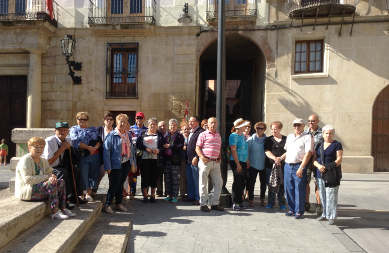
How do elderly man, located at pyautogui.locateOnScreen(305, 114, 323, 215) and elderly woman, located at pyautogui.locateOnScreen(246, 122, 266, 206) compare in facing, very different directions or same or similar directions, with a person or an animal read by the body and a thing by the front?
same or similar directions

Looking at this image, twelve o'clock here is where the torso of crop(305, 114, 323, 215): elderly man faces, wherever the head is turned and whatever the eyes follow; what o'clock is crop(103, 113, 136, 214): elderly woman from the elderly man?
The elderly woman is roughly at 2 o'clock from the elderly man.

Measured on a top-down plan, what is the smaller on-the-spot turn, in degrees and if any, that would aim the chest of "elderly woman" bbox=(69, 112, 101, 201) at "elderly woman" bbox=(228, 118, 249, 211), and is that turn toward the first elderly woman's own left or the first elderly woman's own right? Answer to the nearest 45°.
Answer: approximately 90° to the first elderly woman's own left

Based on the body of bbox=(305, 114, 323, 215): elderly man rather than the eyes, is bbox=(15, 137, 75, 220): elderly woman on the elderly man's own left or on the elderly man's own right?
on the elderly man's own right

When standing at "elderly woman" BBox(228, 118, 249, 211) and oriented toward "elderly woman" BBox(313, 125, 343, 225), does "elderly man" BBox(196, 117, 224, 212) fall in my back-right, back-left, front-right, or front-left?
back-right

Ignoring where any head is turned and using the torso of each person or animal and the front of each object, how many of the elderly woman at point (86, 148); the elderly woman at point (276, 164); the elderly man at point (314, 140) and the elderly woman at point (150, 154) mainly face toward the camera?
4

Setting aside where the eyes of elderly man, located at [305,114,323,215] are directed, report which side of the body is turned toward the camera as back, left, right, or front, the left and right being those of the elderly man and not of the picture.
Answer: front

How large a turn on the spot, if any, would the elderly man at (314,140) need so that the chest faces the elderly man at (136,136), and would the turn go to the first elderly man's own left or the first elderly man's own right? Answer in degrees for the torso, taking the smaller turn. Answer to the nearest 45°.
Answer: approximately 90° to the first elderly man's own right

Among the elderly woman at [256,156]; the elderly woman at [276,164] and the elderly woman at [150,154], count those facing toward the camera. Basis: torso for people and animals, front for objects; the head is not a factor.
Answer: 3

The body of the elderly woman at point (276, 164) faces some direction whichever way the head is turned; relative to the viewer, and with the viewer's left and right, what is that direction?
facing the viewer

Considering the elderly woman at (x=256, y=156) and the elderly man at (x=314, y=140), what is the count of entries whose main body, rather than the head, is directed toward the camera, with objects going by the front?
2

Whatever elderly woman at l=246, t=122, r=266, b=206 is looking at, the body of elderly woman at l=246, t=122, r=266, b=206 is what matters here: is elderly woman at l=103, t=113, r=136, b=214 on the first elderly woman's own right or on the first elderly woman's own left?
on the first elderly woman's own right

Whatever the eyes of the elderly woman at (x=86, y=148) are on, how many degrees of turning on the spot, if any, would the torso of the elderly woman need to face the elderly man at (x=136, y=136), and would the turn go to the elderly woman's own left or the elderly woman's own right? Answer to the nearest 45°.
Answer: approximately 135° to the elderly woman's own left

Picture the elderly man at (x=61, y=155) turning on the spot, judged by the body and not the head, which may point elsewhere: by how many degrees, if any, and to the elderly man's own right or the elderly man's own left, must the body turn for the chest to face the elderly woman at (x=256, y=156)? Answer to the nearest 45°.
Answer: approximately 45° to the elderly man's own left

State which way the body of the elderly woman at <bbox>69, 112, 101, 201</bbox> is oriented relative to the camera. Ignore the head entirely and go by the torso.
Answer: toward the camera
